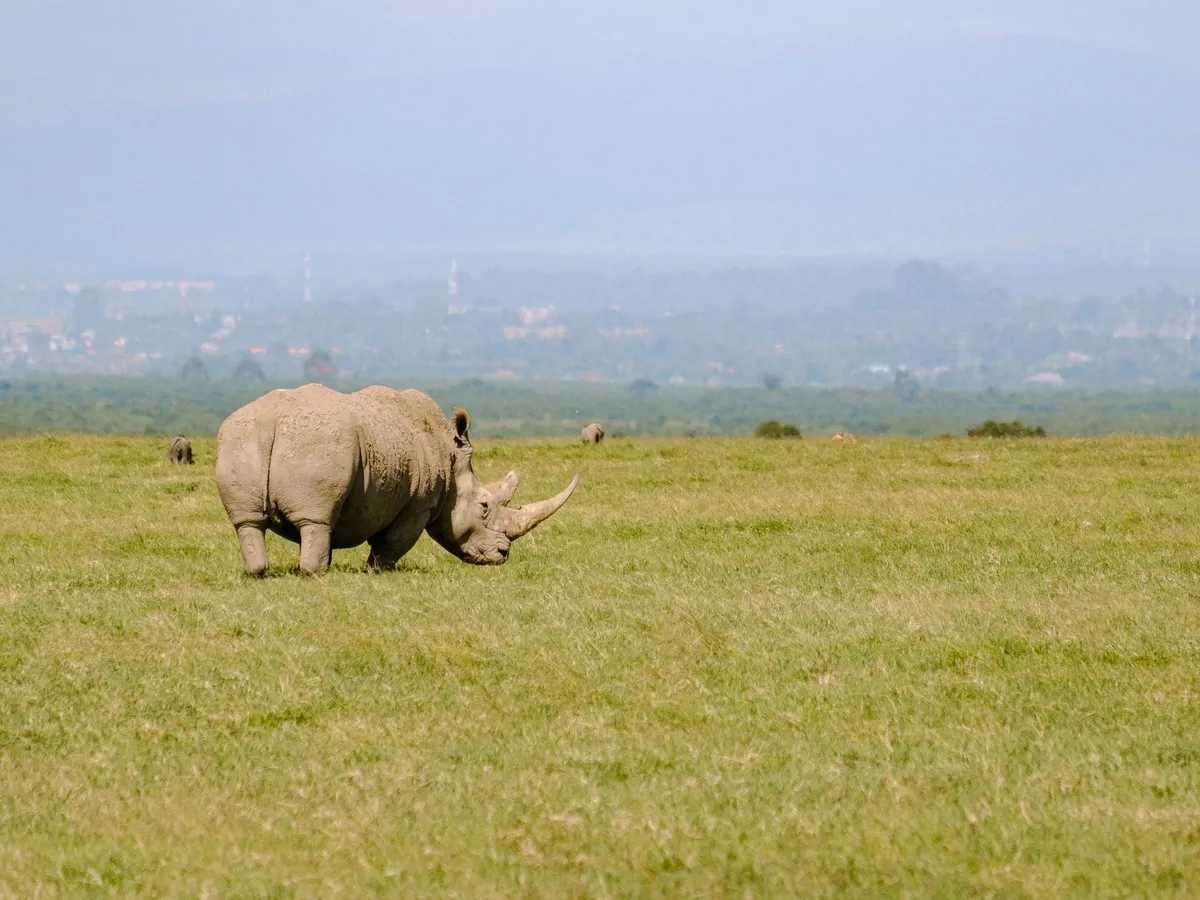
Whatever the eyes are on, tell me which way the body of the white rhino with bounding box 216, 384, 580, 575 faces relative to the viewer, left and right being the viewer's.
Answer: facing away from the viewer and to the right of the viewer

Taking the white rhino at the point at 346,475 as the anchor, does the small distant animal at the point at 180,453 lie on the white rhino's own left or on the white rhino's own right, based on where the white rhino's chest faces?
on the white rhino's own left

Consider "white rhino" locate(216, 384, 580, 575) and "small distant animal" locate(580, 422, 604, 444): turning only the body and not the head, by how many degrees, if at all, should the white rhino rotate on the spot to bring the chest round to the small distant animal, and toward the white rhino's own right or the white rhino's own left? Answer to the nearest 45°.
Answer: approximately 45° to the white rhino's own left
